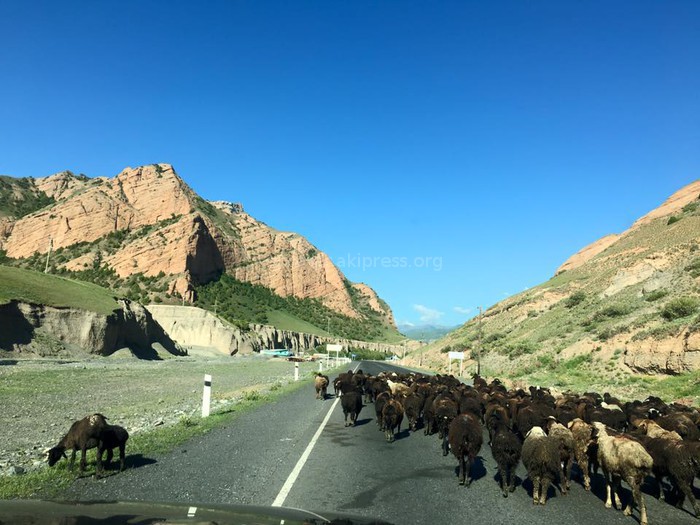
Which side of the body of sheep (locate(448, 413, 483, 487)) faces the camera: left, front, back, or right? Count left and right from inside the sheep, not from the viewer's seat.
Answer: back

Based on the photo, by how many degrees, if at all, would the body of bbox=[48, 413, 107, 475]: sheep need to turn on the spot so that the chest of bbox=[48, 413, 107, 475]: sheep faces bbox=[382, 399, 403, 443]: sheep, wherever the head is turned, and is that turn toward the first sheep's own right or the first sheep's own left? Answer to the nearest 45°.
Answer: approximately 180°

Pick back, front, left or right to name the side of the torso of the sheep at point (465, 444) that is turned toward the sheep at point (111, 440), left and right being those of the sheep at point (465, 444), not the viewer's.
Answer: left

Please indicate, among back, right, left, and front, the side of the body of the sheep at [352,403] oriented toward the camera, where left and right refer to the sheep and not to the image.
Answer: back

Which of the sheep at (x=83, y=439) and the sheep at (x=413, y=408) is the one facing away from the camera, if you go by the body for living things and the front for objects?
the sheep at (x=413, y=408)

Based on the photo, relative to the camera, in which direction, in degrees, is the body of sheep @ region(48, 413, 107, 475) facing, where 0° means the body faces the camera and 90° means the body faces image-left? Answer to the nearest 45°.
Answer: approximately 90°

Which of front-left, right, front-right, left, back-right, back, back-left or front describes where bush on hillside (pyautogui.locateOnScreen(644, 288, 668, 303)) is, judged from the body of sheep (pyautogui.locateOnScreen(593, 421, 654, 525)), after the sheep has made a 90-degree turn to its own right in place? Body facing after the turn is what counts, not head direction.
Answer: front-left

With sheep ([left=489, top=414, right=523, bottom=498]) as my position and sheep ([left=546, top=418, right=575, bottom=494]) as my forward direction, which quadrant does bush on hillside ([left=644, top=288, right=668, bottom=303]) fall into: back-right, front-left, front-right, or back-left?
front-left

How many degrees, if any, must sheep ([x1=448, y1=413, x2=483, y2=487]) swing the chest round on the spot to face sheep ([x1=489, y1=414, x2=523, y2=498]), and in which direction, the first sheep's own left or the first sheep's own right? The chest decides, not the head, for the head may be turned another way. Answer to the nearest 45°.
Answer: approximately 135° to the first sheep's own right
